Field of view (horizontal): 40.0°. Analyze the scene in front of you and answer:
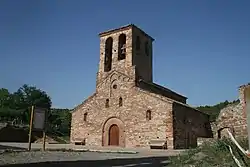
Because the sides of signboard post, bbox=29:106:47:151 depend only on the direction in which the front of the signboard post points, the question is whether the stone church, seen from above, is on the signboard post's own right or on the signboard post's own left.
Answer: on the signboard post's own left

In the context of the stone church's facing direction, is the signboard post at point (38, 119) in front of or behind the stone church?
in front

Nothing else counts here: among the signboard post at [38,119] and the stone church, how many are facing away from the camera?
0

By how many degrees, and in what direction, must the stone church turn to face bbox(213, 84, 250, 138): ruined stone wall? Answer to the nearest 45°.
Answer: approximately 135° to its left

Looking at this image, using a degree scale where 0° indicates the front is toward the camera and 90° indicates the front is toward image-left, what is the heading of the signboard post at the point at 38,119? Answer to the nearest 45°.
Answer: approximately 315°
